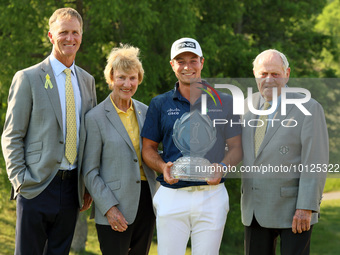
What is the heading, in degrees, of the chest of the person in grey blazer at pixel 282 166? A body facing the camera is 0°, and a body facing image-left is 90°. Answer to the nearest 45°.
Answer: approximately 45°

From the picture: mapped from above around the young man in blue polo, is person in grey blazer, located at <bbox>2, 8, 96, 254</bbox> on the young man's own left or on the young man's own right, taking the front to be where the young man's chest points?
on the young man's own right

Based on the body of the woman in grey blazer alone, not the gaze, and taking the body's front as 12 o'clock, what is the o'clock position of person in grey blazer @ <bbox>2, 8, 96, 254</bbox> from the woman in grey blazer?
The person in grey blazer is roughly at 4 o'clock from the woman in grey blazer.

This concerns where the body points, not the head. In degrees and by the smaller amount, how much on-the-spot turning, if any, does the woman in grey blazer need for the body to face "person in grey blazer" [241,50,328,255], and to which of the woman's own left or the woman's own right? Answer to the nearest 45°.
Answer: approximately 45° to the woman's own left

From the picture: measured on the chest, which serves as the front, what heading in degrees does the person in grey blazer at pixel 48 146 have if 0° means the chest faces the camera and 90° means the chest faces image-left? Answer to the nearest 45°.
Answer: approximately 315°

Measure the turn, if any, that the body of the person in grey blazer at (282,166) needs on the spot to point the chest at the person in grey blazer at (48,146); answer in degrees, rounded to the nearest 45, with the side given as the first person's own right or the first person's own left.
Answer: approximately 45° to the first person's own right

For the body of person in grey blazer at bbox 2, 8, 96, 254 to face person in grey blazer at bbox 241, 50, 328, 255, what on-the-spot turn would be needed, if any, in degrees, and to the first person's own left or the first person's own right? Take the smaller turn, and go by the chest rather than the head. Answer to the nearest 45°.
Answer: approximately 45° to the first person's own left

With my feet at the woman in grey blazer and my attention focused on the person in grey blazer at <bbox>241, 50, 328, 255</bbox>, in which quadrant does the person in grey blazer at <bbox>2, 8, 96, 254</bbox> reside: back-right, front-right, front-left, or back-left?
back-right

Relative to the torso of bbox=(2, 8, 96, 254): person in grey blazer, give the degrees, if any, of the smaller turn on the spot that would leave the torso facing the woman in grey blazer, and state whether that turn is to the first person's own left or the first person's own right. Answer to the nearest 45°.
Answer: approximately 45° to the first person's own left
